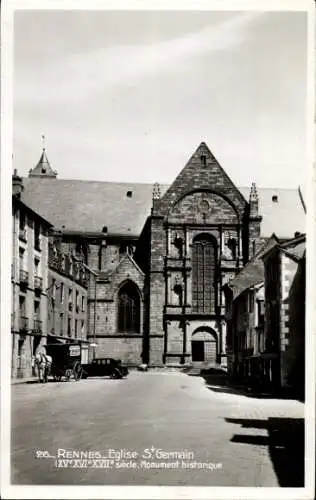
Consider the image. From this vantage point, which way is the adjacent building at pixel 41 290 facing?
to the viewer's right

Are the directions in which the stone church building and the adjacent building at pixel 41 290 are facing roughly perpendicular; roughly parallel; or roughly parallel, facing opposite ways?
roughly perpendicular

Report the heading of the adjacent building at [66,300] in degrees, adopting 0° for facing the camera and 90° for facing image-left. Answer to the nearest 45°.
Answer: approximately 315°

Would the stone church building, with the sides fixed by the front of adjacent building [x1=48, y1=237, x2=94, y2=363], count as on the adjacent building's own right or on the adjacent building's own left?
on the adjacent building's own left

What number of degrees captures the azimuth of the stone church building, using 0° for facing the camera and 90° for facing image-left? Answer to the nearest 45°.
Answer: approximately 0°

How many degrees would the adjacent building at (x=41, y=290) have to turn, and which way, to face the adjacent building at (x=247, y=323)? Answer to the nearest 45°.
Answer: approximately 45° to its left

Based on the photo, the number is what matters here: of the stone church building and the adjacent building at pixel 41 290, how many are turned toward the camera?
1
